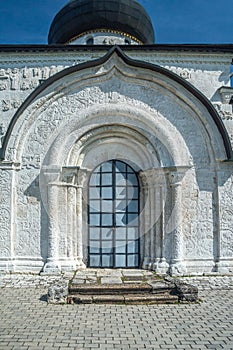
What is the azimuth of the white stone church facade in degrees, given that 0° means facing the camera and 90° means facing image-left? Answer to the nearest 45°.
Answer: approximately 0°
